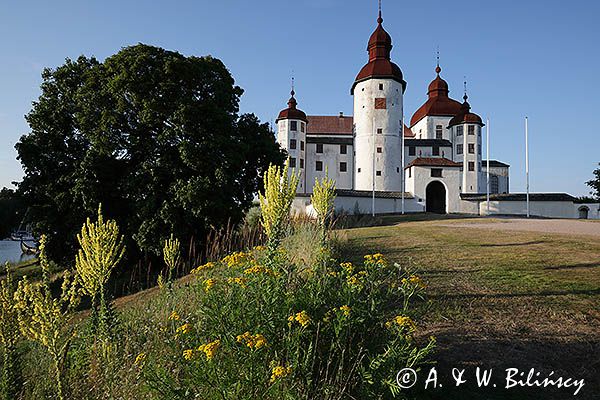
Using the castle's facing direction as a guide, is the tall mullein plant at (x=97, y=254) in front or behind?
in front

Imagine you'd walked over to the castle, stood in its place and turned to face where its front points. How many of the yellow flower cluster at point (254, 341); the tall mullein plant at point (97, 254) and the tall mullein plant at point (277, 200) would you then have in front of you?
3

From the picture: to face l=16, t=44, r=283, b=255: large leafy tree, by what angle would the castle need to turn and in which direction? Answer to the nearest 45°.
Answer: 0° — it already faces it

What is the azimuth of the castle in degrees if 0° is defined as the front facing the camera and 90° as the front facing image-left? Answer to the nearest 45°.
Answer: approximately 0°

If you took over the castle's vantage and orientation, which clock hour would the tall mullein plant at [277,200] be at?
The tall mullein plant is roughly at 12 o'clock from the castle.

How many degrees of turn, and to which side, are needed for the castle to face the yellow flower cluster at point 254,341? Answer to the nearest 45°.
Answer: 0° — it already faces it

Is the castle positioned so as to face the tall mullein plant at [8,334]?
yes

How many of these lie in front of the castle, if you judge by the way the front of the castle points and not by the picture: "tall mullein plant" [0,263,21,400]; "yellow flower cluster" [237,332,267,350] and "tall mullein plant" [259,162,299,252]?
3
